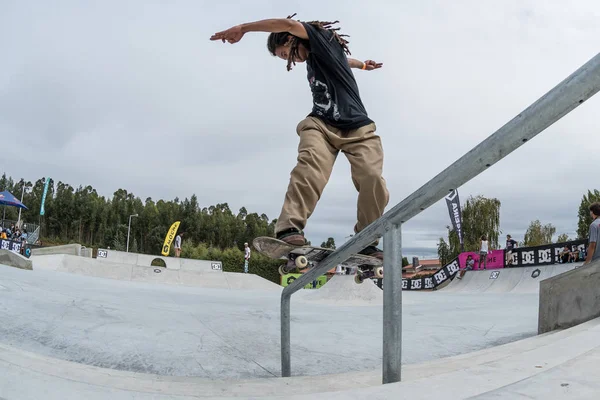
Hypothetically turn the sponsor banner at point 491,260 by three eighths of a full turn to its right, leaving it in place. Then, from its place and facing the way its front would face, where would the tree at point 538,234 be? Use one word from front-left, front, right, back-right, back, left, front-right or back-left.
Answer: front-right

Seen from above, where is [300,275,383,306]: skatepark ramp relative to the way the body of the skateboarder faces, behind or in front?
behind

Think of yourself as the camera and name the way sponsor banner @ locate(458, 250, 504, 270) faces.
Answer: facing the viewer

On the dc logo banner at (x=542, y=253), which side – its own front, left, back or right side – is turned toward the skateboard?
front

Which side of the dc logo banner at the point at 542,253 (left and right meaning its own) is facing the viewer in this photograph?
front

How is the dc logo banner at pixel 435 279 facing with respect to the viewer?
toward the camera

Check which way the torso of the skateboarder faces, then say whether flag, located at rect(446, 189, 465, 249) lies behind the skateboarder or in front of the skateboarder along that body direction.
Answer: behind

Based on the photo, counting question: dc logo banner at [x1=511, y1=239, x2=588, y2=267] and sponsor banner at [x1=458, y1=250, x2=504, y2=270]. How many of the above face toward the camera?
2

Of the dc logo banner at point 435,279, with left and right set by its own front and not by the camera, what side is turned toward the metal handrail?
front

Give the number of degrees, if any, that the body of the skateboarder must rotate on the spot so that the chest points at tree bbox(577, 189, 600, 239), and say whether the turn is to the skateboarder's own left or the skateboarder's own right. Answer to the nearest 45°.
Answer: approximately 180°

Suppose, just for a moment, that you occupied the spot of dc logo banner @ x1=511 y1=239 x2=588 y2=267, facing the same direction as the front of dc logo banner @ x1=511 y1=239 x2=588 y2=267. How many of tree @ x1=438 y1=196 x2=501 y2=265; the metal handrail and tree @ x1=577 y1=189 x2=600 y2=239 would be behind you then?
2

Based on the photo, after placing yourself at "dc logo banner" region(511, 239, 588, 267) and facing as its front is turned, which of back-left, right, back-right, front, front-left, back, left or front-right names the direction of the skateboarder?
front

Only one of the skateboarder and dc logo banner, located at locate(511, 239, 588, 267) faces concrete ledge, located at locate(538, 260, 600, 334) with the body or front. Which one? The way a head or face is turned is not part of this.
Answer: the dc logo banner

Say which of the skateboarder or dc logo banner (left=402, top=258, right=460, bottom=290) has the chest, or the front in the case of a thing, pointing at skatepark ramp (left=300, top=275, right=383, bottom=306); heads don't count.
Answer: the dc logo banner

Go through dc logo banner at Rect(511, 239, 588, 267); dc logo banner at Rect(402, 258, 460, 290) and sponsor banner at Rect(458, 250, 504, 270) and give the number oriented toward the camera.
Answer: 3

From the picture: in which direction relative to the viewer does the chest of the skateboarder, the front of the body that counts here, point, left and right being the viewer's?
facing the viewer and to the left of the viewer
